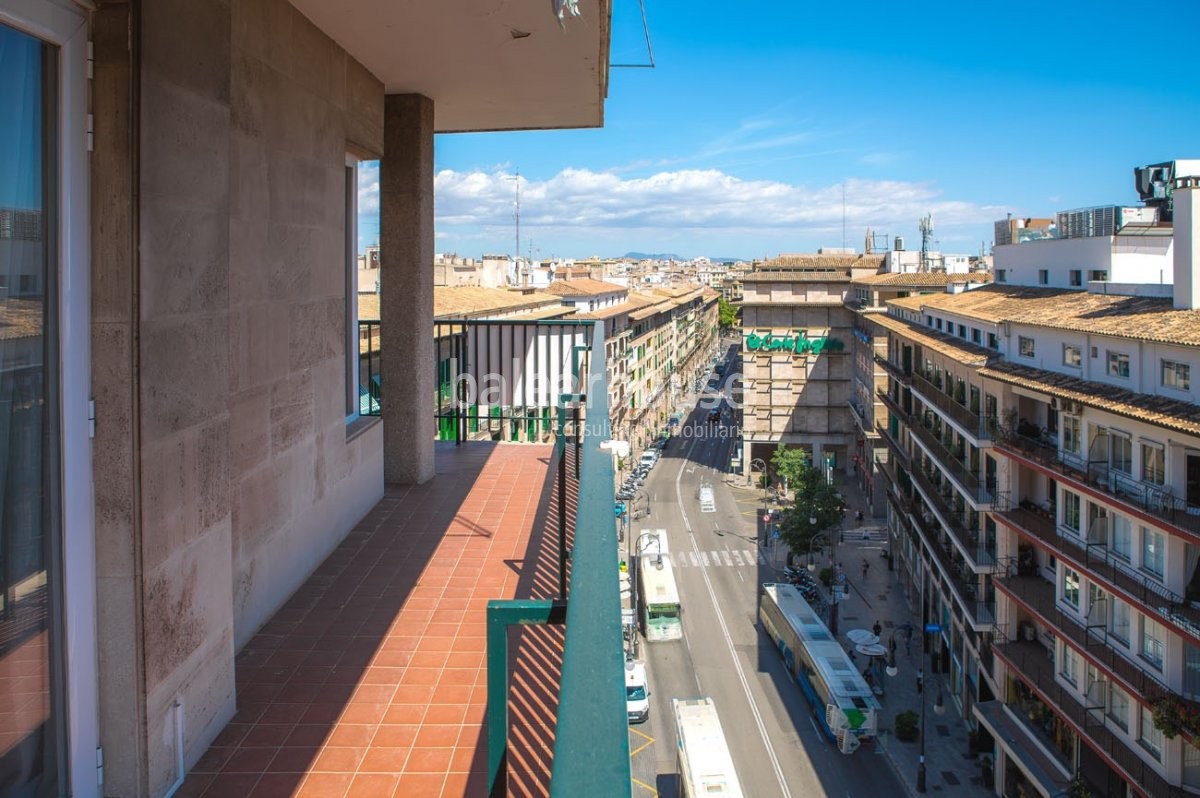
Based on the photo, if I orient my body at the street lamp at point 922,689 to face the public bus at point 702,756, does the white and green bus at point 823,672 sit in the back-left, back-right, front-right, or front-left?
front-right

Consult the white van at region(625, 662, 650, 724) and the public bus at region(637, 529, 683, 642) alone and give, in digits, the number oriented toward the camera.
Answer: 2

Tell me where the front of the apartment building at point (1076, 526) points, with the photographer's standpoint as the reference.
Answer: facing the viewer and to the left of the viewer

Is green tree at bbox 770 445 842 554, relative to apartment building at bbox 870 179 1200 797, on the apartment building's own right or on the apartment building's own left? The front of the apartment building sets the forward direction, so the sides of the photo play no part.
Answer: on the apartment building's own right

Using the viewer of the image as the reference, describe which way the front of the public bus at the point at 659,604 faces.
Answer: facing the viewer

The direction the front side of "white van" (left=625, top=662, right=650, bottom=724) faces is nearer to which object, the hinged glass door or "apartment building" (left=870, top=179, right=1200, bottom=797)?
the hinged glass door

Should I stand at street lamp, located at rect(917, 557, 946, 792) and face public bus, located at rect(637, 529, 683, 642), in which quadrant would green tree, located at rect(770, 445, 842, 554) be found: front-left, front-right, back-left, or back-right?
front-right

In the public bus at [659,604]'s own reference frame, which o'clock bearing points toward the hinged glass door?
The hinged glass door is roughly at 12 o'clock from the public bus.

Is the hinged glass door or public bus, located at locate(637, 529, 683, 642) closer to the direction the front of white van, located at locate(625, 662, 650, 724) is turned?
the hinged glass door

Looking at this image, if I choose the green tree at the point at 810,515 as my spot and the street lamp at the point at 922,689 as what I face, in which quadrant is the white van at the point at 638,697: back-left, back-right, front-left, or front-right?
front-right

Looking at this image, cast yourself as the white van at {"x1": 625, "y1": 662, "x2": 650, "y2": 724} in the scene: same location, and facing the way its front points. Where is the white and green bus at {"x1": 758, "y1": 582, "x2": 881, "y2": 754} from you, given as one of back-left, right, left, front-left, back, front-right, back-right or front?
left

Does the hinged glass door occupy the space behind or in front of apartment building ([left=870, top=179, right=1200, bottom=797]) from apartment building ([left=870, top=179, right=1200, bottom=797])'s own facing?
in front

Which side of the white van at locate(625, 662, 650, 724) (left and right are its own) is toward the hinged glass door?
front

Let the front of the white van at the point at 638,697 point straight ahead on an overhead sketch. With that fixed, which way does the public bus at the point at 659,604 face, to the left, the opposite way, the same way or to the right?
the same way

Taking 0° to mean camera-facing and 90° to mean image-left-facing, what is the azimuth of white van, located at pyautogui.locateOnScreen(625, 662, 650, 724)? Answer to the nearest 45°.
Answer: approximately 0°
